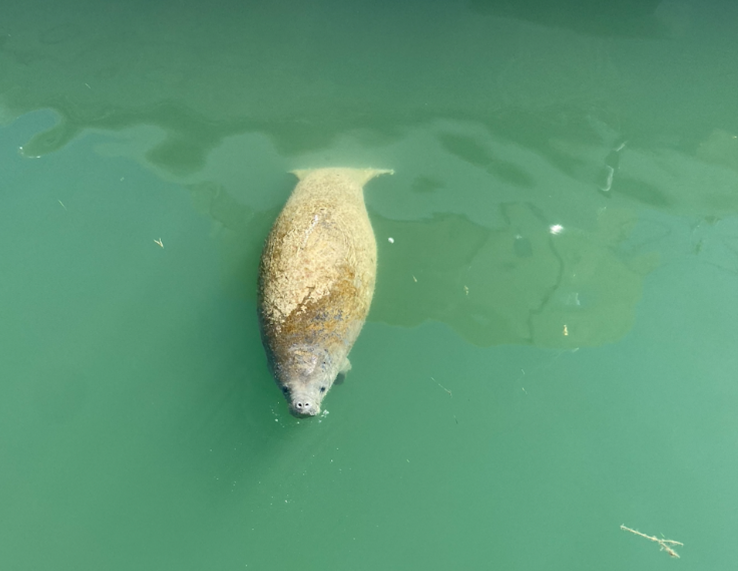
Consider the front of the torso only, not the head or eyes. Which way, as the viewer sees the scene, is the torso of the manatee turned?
toward the camera

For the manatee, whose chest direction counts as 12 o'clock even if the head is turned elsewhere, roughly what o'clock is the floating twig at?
The floating twig is roughly at 10 o'clock from the manatee.
